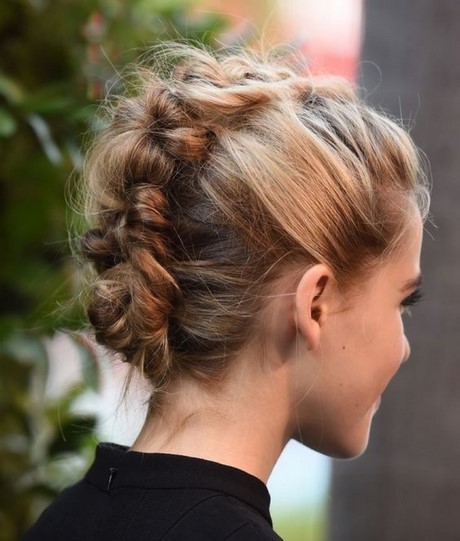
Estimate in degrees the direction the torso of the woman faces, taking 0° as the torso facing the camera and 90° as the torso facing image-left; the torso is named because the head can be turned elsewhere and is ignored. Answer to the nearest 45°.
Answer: approximately 225°

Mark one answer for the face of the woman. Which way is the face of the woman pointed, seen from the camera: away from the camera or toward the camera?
away from the camera

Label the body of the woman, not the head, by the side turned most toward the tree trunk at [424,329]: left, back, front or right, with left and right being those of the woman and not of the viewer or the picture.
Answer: front
